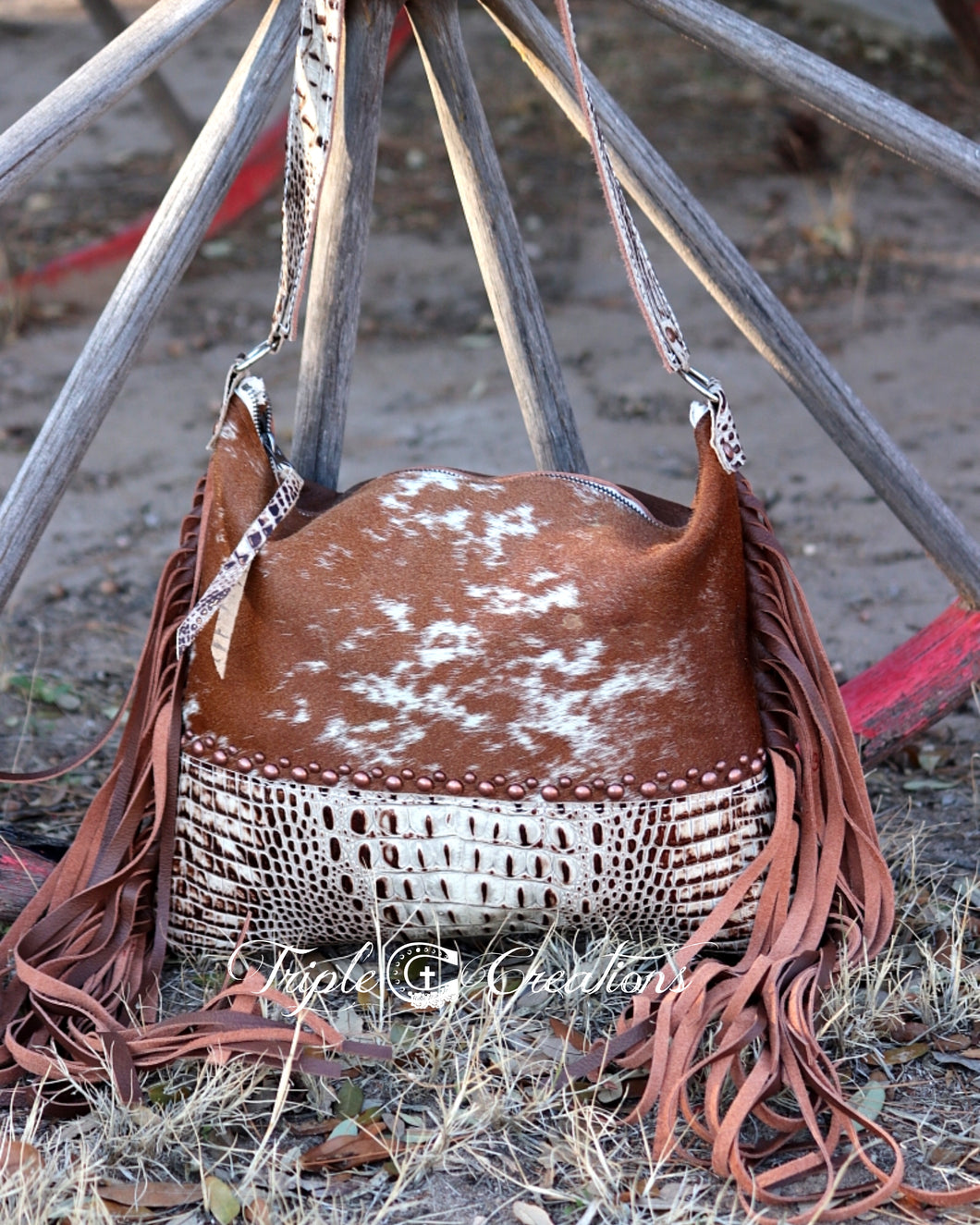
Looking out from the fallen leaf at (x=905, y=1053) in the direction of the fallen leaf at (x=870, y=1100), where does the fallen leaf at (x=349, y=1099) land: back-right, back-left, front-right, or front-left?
front-right

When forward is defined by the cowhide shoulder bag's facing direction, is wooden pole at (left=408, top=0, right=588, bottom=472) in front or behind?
behind

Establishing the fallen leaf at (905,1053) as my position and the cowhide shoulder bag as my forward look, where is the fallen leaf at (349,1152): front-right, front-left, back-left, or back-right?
front-left

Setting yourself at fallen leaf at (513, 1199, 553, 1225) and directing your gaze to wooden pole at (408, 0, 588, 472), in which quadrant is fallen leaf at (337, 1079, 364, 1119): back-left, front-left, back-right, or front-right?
front-left

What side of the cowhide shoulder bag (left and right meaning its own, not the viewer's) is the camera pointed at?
front

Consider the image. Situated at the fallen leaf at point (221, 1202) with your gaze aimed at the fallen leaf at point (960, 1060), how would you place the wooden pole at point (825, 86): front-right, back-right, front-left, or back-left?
front-left
